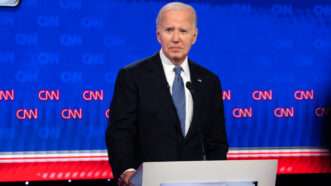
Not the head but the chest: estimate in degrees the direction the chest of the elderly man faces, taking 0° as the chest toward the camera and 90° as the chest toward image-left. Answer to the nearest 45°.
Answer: approximately 315°

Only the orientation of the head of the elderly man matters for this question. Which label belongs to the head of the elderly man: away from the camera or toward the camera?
toward the camera

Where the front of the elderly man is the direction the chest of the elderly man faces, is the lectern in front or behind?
in front
